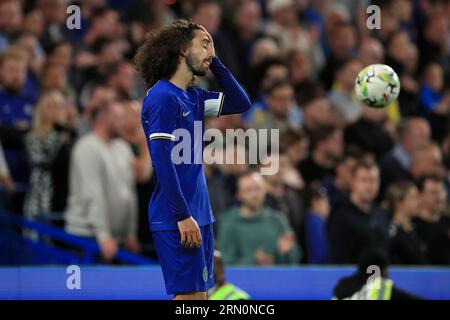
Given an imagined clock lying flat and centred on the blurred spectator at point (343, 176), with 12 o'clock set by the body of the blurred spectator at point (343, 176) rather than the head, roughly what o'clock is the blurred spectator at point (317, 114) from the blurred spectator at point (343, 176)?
the blurred spectator at point (317, 114) is roughly at 7 o'clock from the blurred spectator at point (343, 176).

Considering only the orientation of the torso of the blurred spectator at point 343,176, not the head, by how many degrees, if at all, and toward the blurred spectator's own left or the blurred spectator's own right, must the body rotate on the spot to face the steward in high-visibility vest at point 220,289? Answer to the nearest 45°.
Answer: approximately 45° to the blurred spectator's own right

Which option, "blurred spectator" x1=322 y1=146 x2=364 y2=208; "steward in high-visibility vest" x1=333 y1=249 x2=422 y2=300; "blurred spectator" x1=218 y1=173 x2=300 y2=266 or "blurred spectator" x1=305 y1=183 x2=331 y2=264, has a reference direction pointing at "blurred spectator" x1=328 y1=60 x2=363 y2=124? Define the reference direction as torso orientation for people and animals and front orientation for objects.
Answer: the steward in high-visibility vest

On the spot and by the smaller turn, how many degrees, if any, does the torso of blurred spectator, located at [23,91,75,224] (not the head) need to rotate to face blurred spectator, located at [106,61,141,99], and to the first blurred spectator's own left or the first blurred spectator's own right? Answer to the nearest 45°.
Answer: approximately 90° to the first blurred spectator's own left

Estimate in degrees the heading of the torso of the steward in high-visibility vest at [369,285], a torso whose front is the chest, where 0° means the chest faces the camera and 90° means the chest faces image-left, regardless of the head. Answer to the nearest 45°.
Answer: approximately 180°

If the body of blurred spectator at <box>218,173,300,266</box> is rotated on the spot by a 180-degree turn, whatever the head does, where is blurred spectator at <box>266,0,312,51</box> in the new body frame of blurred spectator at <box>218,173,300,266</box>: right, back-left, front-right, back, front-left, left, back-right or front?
front

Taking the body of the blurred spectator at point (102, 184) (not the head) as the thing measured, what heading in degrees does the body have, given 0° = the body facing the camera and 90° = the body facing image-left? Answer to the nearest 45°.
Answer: approximately 315°

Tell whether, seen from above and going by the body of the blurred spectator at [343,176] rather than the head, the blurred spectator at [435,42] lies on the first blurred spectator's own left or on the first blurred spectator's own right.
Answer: on the first blurred spectator's own left

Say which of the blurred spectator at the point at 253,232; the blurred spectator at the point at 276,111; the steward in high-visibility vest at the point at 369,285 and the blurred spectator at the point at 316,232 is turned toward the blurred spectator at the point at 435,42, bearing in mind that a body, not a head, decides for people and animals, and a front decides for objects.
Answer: the steward in high-visibility vest

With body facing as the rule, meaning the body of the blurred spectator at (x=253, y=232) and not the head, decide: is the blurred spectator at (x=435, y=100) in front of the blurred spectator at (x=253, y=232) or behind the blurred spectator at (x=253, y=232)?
behind
